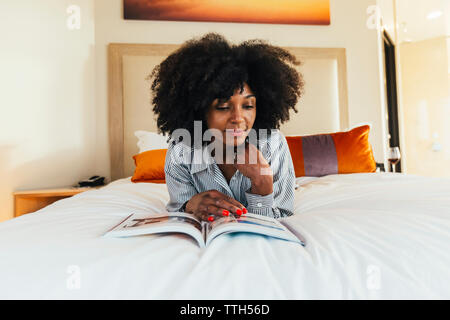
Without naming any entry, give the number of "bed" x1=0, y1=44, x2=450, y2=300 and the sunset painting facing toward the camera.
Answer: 2

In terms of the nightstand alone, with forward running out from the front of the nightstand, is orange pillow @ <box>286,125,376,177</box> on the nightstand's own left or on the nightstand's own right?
on the nightstand's own left

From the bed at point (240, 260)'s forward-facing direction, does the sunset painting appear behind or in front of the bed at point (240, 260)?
behind

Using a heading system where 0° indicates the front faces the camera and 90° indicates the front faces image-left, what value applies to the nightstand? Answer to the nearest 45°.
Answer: approximately 0°

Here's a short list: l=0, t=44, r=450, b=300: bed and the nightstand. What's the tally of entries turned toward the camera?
2

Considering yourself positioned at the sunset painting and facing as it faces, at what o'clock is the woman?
The woman is roughly at 12 o'clock from the sunset painting.

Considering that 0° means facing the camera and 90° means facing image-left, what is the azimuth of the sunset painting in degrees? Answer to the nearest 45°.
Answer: approximately 0°
